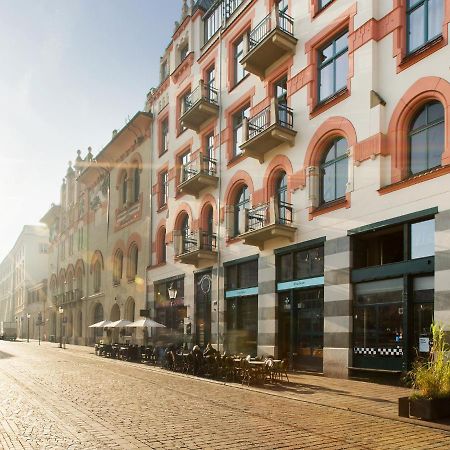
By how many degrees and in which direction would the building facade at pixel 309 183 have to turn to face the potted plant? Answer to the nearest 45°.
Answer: approximately 45° to its left

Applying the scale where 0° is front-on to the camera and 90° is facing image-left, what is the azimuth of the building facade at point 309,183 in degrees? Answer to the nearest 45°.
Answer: approximately 45°
